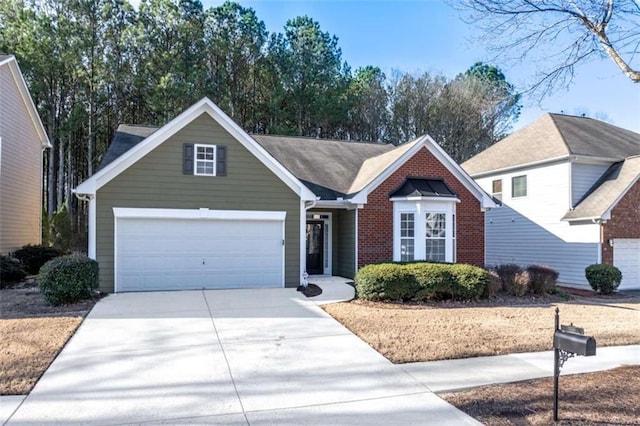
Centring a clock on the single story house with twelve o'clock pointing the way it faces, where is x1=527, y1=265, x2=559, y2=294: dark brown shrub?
The dark brown shrub is roughly at 9 o'clock from the single story house.

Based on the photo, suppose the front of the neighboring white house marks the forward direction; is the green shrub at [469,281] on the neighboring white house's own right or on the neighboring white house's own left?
on the neighboring white house's own right

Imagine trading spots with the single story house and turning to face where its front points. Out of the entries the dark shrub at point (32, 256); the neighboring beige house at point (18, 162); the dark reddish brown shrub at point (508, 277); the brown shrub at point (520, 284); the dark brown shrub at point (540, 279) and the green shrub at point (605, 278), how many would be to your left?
4

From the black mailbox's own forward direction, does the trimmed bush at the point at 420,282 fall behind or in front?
behind

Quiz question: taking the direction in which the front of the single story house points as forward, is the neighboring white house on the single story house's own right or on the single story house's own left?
on the single story house's own left
